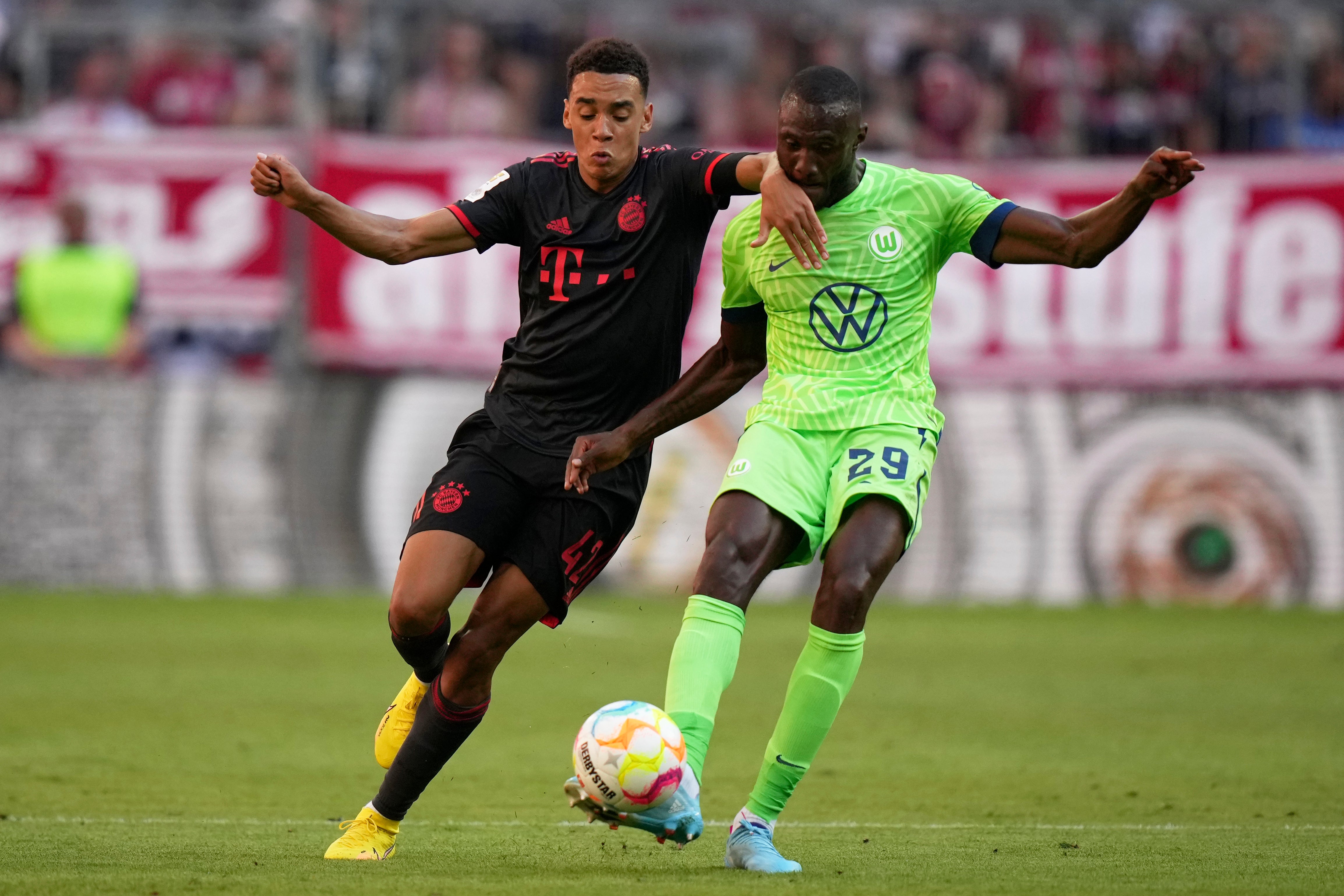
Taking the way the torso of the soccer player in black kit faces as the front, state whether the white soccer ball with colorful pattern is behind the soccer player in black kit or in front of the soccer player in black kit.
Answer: in front

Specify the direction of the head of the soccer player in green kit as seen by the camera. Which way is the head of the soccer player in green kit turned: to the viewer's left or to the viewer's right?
to the viewer's left

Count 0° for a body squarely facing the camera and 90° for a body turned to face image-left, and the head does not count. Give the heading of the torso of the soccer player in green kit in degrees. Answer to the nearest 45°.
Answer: approximately 0°

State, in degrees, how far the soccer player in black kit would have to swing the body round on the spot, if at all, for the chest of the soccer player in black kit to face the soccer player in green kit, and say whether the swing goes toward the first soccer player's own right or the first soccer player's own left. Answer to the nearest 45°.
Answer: approximately 90° to the first soccer player's own left

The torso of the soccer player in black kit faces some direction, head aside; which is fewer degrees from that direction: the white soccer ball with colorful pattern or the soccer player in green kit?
the white soccer ball with colorful pattern

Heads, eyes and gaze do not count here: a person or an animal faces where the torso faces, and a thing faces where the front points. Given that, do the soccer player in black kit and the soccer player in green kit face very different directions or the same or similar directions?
same or similar directions

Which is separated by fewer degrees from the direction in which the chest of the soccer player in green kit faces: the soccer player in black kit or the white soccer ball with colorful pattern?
the white soccer ball with colorful pattern

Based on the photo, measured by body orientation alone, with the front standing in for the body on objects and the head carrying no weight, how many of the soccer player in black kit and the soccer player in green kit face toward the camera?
2

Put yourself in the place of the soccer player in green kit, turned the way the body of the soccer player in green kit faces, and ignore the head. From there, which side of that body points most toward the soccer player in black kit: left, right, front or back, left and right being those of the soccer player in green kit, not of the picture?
right

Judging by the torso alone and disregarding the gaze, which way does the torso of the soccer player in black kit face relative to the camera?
toward the camera
